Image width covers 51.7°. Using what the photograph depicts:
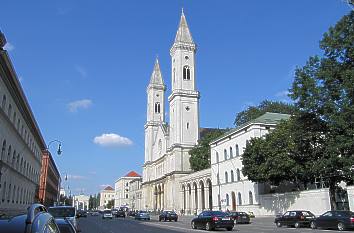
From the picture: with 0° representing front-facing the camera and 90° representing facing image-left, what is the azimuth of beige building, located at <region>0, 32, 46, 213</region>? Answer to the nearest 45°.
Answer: approximately 270°

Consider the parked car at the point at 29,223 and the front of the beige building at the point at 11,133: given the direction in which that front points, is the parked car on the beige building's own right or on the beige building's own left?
on the beige building's own right

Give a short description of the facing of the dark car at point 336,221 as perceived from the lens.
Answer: facing away from the viewer and to the left of the viewer

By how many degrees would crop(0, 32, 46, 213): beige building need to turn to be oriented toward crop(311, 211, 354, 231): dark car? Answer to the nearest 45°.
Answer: approximately 45° to its right

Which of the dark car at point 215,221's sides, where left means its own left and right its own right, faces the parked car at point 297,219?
right

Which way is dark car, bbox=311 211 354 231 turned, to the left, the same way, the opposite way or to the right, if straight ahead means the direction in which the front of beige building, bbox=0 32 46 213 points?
to the left

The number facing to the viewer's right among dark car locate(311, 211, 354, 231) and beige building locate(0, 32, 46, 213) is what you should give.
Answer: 1
